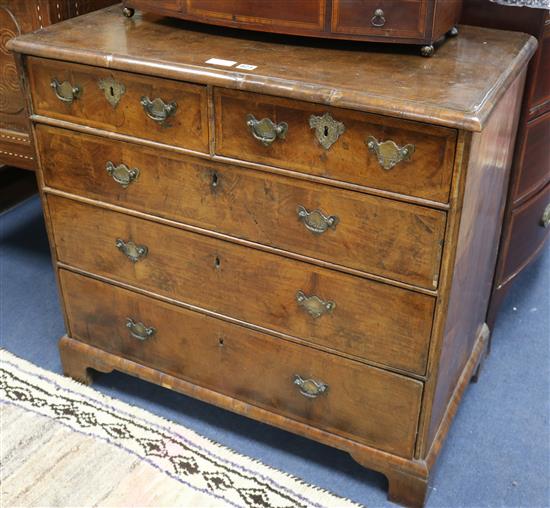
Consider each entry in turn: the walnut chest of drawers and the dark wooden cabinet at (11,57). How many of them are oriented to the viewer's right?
0

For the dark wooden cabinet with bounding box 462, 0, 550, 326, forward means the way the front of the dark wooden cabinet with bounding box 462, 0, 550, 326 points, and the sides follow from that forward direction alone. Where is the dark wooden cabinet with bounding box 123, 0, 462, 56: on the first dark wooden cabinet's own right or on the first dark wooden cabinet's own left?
on the first dark wooden cabinet's own right

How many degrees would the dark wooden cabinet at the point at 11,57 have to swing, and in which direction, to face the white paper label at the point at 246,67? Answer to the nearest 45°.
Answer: approximately 90° to its left

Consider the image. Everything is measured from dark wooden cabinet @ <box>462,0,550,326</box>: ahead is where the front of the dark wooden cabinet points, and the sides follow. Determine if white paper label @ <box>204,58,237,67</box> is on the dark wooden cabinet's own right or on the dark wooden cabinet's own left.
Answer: on the dark wooden cabinet's own right

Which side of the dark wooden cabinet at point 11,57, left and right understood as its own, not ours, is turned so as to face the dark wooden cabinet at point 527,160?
left

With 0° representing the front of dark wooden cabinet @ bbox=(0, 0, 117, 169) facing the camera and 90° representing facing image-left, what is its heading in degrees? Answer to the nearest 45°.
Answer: approximately 45°

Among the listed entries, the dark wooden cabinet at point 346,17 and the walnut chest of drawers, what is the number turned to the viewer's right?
0

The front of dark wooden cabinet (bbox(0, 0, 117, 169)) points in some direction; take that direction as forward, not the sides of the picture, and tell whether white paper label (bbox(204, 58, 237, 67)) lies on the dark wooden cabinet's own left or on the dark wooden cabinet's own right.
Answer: on the dark wooden cabinet's own left

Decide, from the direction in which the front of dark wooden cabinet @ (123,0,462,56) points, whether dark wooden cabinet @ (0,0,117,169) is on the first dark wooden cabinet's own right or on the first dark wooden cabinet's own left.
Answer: on the first dark wooden cabinet's own right
